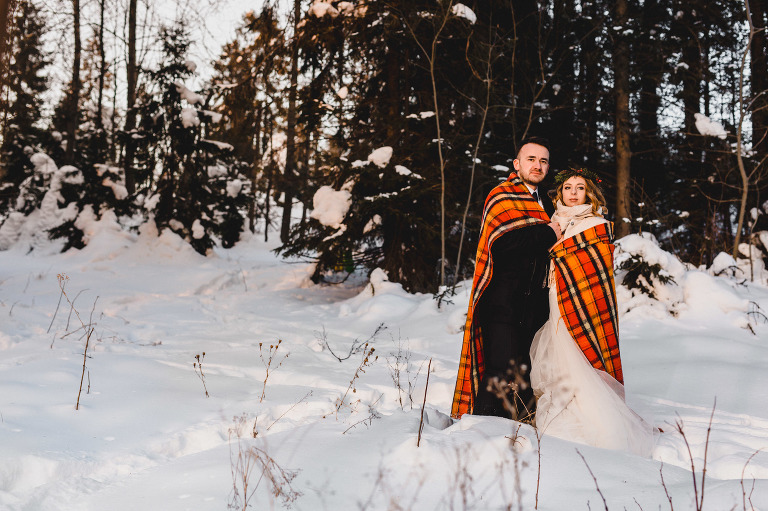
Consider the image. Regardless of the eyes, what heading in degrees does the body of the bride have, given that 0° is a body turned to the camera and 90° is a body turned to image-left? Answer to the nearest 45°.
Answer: approximately 45°

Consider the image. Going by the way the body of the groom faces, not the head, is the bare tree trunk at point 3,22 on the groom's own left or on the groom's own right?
on the groom's own right

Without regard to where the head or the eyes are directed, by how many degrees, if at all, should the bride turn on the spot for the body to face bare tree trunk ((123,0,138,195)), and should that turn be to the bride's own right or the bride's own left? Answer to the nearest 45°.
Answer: approximately 90° to the bride's own right

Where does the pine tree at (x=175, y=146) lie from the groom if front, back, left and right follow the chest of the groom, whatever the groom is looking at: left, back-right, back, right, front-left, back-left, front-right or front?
back

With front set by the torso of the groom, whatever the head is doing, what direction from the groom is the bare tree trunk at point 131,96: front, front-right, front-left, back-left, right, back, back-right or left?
back

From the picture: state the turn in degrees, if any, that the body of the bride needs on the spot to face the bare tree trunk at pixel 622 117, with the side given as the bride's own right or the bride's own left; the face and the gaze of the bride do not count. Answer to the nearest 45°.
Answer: approximately 135° to the bride's own right

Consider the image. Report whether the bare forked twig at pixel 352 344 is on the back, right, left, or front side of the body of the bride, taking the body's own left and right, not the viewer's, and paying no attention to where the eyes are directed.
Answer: right

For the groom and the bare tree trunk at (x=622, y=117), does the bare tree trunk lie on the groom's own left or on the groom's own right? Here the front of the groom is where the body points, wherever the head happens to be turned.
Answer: on the groom's own left
